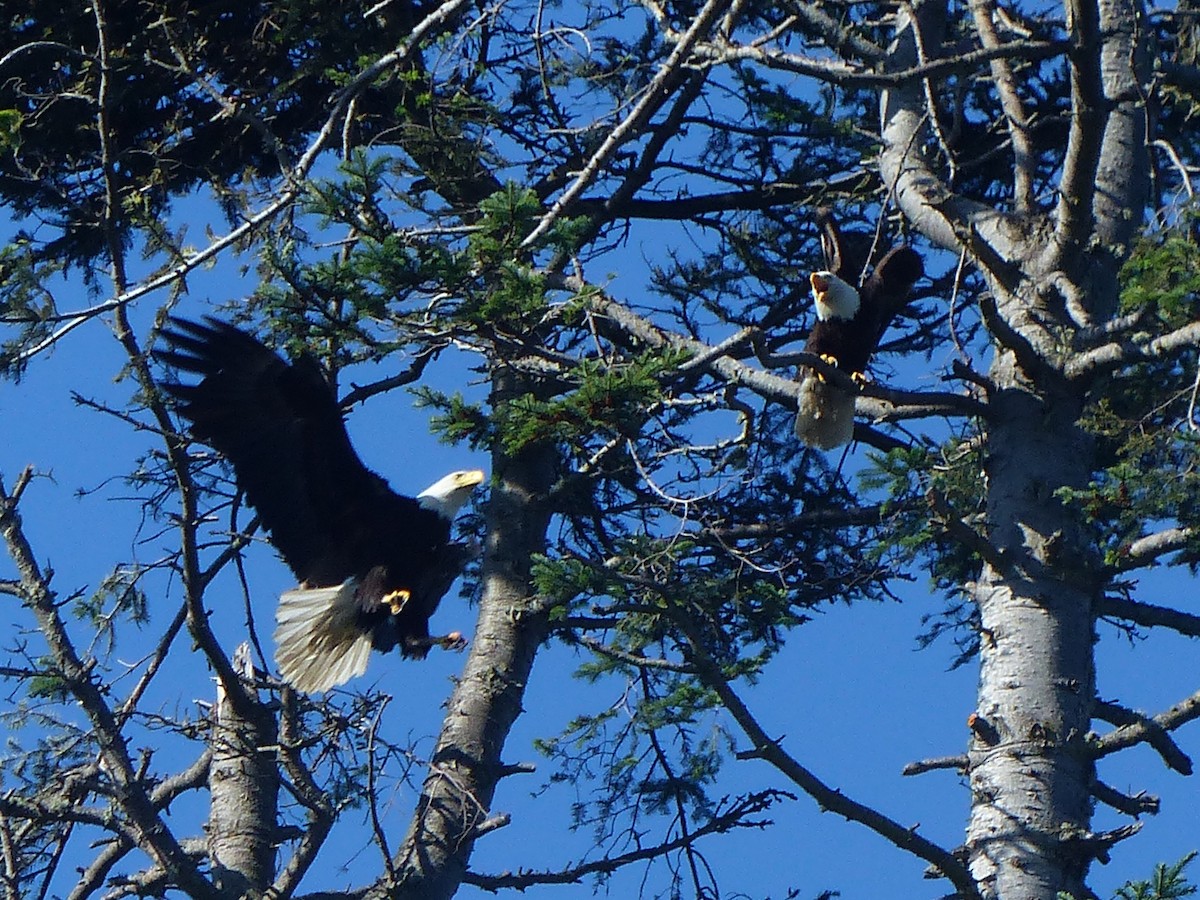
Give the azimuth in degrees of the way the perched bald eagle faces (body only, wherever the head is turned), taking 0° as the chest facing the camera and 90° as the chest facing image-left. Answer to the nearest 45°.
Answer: approximately 45°

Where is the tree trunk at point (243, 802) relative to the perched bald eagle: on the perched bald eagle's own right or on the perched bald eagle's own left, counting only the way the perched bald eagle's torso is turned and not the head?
on the perched bald eagle's own right

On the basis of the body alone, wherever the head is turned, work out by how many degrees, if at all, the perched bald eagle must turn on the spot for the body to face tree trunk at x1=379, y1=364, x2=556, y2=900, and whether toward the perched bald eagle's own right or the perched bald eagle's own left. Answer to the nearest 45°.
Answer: approximately 90° to the perched bald eagle's own right
